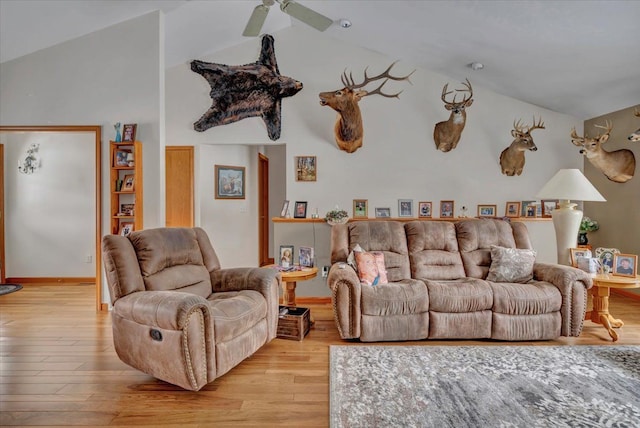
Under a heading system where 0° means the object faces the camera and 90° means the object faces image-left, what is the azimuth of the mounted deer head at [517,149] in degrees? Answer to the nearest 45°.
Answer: approximately 315°

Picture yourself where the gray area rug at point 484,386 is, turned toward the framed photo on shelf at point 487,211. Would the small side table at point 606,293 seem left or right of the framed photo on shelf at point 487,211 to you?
right

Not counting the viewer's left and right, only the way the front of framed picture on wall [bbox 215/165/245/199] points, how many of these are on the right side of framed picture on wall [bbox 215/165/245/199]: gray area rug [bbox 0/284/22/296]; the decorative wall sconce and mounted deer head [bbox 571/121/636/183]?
2
